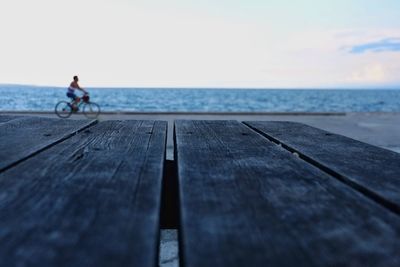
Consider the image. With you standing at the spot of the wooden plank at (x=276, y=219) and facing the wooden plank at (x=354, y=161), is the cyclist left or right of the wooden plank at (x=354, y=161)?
left

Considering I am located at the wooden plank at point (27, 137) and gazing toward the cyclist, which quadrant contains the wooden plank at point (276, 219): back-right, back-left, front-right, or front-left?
back-right

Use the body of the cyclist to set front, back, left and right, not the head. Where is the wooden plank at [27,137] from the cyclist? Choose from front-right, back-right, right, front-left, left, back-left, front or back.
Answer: right

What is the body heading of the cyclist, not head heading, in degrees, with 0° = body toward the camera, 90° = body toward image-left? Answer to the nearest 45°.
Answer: approximately 270°

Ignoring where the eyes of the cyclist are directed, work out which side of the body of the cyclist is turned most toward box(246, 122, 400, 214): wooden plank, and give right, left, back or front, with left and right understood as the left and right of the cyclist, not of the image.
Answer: right

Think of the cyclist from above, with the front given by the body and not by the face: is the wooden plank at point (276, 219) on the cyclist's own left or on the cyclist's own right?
on the cyclist's own right

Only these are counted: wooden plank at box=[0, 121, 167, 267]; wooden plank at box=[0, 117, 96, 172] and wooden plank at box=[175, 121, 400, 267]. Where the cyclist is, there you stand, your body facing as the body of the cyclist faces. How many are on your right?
3

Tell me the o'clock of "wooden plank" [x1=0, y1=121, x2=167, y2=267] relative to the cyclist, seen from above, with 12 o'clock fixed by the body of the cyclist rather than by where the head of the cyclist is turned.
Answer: The wooden plank is roughly at 3 o'clock from the cyclist.

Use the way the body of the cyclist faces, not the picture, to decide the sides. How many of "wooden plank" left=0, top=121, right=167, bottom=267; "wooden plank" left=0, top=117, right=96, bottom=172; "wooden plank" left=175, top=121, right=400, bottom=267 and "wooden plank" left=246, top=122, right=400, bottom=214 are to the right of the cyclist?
4
